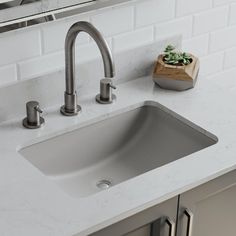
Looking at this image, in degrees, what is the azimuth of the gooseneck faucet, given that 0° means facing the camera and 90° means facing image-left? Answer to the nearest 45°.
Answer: approximately 315°

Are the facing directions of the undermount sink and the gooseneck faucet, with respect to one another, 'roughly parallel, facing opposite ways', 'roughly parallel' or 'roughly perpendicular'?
roughly parallel

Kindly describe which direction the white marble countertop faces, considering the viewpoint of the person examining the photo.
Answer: facing the viewer and to the right of the viewer

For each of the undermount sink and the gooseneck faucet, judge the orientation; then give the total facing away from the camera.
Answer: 0

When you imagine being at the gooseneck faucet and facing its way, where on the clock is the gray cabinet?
The gray cabinet is roughly at 12 o'clock from the gooseneck faucet.
